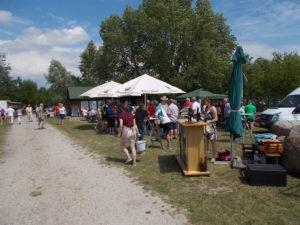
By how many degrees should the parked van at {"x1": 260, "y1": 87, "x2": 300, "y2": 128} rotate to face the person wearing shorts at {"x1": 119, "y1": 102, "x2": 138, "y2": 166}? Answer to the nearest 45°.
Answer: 0° — it already faces them

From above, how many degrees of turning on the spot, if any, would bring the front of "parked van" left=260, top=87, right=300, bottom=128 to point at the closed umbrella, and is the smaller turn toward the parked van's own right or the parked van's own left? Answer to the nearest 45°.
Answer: approximately 45° to the parked van's own left

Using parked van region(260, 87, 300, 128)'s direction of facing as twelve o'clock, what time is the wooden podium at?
The wooden podium is roughly at 11 o'clock from the parked van.

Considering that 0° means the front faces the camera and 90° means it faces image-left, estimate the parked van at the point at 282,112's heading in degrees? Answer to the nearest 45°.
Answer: approximately 45°

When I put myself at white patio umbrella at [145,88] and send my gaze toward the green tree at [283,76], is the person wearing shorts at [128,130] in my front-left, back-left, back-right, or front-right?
back-right
